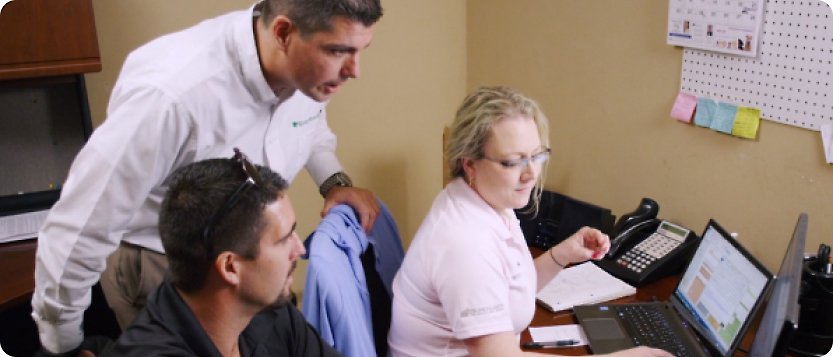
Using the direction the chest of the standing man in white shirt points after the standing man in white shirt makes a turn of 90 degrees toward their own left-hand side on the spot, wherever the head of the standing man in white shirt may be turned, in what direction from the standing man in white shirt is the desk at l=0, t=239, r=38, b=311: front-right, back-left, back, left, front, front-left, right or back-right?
left

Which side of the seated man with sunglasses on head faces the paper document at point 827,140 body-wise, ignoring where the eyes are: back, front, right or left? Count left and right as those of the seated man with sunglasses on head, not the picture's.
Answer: front

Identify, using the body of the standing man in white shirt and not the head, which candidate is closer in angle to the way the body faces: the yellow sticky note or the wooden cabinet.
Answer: the yellow sticky note

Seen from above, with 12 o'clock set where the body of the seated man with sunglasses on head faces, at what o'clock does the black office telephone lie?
The black office telephone is roughly at 11 o'clock from the seated man with sunglasses on head.

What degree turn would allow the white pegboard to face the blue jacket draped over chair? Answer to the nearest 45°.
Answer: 0° — it already faces it

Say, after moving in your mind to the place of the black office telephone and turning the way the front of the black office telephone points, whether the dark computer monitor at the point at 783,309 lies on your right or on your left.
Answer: on your left

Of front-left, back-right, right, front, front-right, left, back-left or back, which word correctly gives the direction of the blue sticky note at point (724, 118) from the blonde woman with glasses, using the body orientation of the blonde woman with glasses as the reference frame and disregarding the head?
left

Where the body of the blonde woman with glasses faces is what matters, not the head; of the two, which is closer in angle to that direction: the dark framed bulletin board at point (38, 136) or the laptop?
the laptop

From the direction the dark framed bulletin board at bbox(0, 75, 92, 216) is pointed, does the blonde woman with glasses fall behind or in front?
in front

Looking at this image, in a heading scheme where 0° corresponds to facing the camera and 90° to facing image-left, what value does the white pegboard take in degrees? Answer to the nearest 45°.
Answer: approximately 45°

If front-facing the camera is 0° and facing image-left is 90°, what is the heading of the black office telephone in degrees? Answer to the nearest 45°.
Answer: approximately 45°

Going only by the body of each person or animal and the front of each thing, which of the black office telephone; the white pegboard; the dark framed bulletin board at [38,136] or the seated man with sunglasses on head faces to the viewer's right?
the seated man with sunglasses on head
